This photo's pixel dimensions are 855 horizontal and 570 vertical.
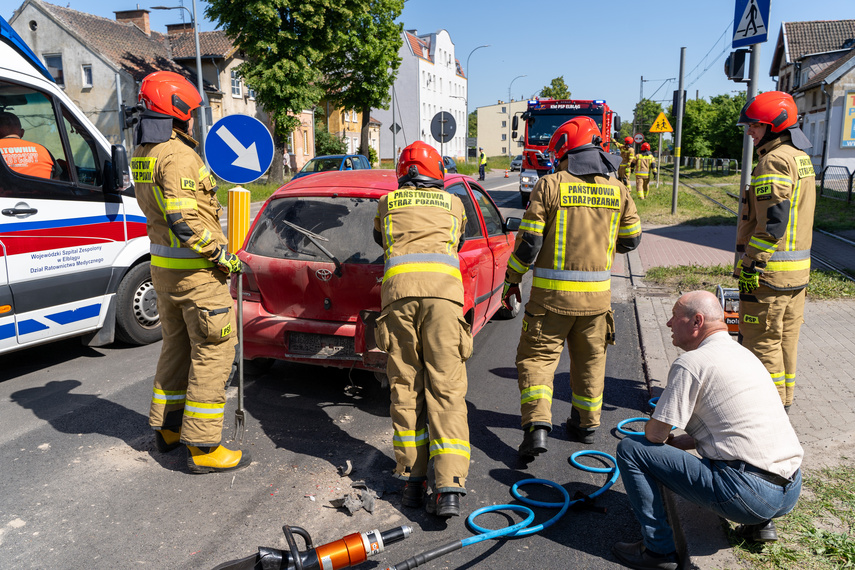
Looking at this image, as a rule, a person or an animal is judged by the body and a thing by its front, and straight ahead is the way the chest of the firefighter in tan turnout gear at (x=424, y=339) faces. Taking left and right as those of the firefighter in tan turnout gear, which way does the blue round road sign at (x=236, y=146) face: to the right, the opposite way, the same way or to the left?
the opposite way

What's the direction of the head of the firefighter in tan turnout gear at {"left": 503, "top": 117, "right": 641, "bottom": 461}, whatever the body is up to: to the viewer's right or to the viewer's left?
to the viewer's left

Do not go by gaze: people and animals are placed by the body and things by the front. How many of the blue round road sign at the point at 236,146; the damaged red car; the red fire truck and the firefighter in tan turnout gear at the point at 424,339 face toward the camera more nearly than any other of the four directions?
2

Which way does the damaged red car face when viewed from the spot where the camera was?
facing away from the viewer and to the right of the viewer

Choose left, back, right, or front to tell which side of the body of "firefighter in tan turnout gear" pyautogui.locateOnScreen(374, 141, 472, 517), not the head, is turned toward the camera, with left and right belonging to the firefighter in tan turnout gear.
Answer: back

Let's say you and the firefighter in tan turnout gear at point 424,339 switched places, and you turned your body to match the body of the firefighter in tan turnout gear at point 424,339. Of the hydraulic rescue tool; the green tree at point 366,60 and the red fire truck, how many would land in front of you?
2

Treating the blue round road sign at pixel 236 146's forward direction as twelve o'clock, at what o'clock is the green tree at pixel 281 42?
The green tree is roughly at 6 o'clock from the blue round road sign.

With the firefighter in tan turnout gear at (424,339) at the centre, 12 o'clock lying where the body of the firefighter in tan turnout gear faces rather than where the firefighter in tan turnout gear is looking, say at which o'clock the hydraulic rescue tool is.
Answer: The hydraulic rescue tool is roughly at 7 o'clock from the firefighter in tan turnout gear.

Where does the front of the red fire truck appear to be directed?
toward the camera

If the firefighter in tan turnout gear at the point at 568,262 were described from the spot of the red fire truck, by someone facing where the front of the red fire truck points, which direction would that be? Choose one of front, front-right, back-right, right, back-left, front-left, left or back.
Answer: front

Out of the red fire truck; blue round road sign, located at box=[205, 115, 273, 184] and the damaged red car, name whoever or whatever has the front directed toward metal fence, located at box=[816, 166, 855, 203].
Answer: the damaged red car

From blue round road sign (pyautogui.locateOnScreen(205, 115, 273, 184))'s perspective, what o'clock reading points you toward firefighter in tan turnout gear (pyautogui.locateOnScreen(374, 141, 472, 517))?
The firefighter in tan turnout gear is roughly at 11 o'clock from the blue round road sign.

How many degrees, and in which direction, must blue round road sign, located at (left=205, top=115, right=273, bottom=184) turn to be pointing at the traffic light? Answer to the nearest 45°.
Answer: approximately 90° to its left

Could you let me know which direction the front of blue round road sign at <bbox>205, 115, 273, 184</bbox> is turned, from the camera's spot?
facing the viewer

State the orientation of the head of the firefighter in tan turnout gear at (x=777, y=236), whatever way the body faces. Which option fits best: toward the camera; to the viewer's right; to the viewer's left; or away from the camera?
to the viewer's left

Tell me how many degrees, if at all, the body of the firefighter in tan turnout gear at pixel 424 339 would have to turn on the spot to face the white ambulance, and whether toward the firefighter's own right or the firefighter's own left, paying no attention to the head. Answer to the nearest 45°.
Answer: approximately 45° to the firefighter's own left
